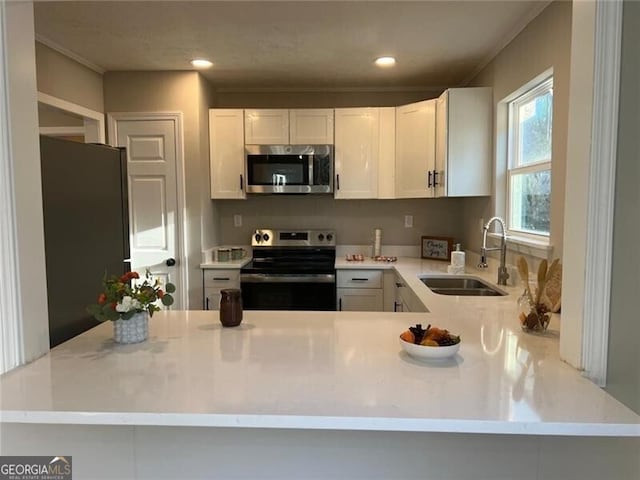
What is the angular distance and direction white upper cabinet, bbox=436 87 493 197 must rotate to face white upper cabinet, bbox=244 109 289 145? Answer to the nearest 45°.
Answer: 0° — it already faces it

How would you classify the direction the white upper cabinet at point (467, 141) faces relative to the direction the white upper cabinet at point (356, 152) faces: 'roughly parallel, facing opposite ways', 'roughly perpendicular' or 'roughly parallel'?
roughly perpendicular

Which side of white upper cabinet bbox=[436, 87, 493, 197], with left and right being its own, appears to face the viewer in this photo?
left

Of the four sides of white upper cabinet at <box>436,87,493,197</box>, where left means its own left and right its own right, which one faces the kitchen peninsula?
left

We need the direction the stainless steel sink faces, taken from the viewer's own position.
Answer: facing to the left of the viewer

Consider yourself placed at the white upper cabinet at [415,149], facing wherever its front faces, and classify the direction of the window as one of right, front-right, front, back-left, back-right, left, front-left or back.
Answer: left

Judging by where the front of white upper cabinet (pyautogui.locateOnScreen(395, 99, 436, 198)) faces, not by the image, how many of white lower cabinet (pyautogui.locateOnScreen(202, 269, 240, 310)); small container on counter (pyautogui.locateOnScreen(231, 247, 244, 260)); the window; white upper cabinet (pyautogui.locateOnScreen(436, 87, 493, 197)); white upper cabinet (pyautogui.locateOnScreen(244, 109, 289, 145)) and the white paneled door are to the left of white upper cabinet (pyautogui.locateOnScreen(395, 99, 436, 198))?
2

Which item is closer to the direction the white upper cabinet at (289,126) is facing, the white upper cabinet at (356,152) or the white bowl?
the white bowl

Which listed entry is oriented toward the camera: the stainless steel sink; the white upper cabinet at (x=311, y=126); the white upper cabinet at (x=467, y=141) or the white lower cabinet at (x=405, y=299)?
the white upper cabinet at (x=311, y=126)

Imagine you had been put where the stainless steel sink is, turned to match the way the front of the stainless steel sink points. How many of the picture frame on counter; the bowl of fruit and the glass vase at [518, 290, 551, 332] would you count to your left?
2

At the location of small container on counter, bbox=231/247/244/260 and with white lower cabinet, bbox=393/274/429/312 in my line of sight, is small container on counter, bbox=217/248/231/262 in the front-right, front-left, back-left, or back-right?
back-right

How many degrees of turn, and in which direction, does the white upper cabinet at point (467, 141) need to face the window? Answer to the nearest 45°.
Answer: approximately 135° to its left

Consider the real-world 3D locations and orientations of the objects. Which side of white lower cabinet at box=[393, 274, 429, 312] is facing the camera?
left
